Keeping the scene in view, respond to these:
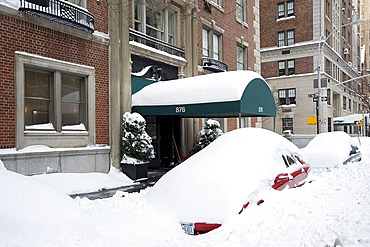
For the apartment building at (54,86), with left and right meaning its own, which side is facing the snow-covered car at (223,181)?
front

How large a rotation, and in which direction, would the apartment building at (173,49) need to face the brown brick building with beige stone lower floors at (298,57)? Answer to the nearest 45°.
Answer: approximately 90° to its left

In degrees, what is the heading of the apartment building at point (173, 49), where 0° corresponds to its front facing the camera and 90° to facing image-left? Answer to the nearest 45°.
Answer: approximately 315°

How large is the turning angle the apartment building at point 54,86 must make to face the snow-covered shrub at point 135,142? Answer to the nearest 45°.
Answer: approximately 45° to its left
